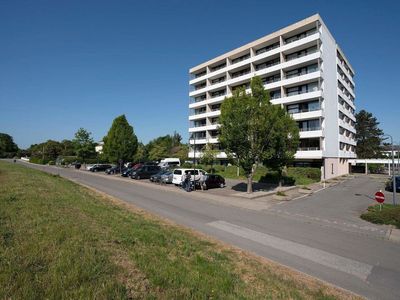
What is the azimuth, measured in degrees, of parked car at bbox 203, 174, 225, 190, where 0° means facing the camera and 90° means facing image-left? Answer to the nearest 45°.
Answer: approximately 45°

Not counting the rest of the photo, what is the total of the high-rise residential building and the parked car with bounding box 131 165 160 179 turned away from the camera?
0

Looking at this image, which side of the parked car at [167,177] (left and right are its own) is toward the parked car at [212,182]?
left

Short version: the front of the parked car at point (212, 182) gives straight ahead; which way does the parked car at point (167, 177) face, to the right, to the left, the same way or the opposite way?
the same way

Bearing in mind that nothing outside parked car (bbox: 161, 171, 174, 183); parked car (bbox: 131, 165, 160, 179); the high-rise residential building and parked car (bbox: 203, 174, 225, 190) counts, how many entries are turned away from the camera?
0

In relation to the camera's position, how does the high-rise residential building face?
facing the viewer and to the left of the viewer

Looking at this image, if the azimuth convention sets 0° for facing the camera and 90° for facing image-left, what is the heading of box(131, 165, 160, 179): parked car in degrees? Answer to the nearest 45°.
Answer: approximately 45°

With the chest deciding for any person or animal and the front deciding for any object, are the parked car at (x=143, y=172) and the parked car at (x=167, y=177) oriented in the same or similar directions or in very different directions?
same or similar directions

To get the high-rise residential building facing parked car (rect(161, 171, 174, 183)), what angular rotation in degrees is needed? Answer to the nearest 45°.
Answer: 0° — it already faces it

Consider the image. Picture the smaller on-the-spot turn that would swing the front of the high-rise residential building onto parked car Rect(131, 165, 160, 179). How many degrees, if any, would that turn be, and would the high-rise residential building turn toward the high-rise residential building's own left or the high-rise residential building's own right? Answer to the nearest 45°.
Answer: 0° — it already faces it

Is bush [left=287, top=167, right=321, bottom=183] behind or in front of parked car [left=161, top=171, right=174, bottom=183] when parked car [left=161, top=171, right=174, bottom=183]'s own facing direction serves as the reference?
behind

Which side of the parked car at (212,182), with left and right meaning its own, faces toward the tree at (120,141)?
right

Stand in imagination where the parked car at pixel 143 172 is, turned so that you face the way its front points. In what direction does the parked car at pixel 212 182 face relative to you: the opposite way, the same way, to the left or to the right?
the same way

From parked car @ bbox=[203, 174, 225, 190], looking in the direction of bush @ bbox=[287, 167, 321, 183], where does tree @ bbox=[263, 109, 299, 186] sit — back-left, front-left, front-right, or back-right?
front-right

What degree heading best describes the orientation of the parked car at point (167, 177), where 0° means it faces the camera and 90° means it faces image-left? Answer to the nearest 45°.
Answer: approximately 45°
